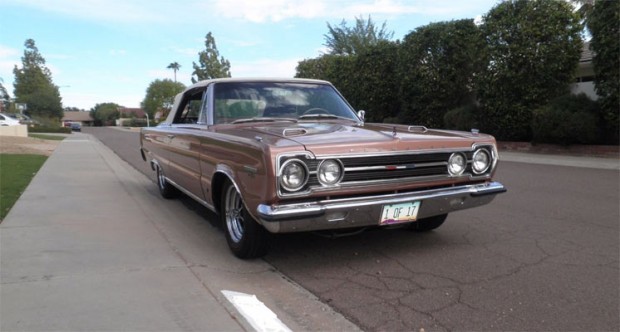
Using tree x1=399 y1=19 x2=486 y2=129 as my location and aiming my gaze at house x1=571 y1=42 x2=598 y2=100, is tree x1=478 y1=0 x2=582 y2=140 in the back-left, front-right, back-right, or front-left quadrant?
front-right

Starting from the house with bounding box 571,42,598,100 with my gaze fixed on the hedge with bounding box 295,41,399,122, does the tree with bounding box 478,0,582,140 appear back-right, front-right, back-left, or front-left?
front-left

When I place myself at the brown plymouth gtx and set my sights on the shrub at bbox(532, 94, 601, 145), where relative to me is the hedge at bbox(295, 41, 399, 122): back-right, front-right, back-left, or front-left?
front-left

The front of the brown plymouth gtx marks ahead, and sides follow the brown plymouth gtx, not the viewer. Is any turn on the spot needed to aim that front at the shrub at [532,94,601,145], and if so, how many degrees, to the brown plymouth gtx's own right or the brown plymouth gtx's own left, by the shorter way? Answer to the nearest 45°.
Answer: approximately 90° to the brown plymouth gtx's own left

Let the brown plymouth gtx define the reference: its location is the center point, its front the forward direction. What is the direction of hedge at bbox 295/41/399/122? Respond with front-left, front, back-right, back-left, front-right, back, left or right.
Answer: back-left

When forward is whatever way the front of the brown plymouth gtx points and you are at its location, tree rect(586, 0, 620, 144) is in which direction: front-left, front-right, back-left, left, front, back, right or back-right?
left

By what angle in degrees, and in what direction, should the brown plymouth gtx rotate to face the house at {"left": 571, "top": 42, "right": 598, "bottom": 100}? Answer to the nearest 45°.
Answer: approximately 90° to its left

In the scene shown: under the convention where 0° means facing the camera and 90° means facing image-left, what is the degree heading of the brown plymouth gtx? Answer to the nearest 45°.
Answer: approximately 315°

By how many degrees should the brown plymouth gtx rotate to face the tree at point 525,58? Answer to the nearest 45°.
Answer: approximately 90° to its left
